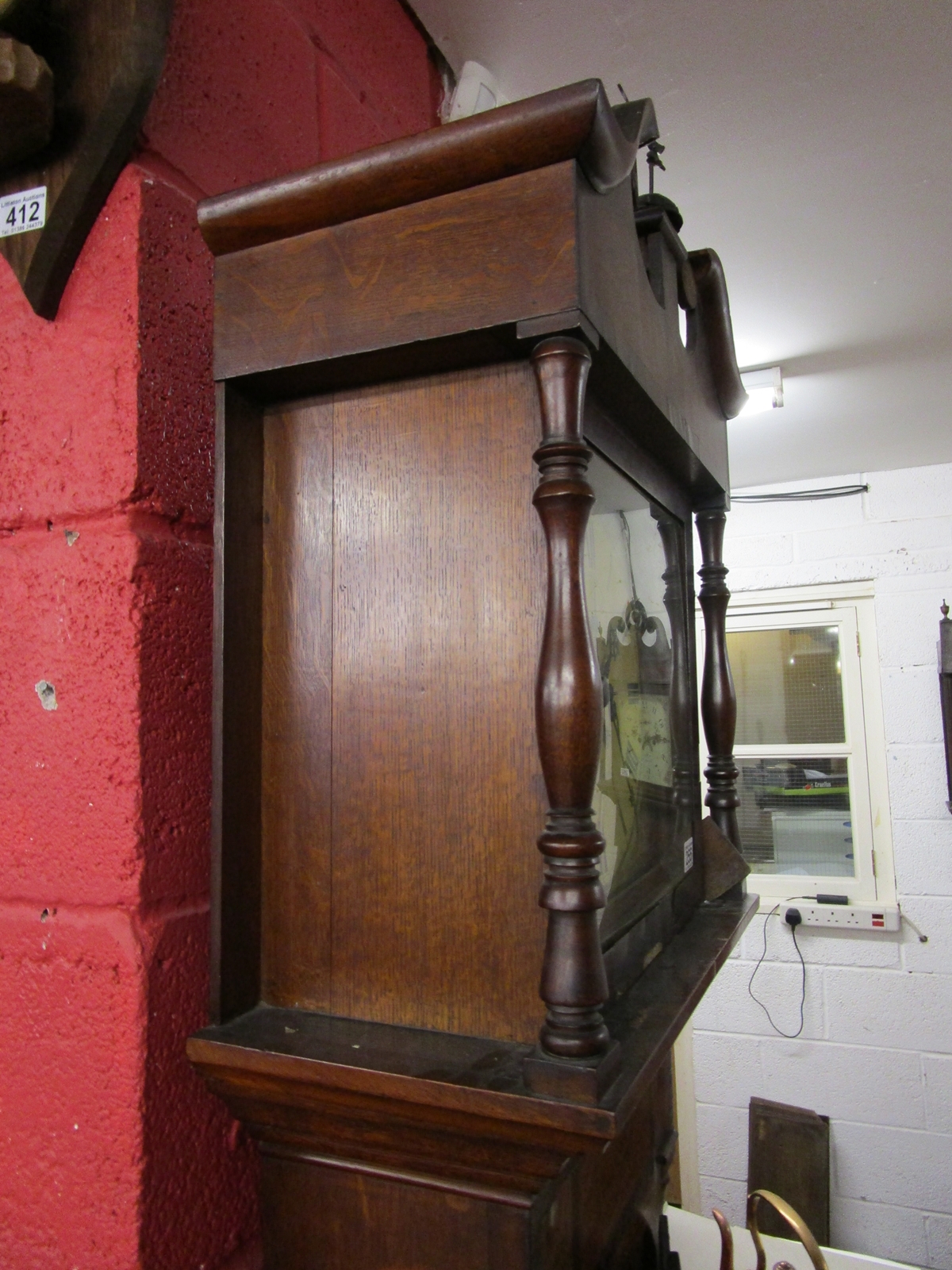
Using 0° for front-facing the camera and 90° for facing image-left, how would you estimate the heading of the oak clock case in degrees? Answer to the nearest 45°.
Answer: approximately 270°

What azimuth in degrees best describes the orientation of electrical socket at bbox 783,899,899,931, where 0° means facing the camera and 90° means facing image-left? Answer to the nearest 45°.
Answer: approximately 0°

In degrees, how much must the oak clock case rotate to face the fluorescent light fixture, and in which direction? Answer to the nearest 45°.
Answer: approximately 45° to its left
